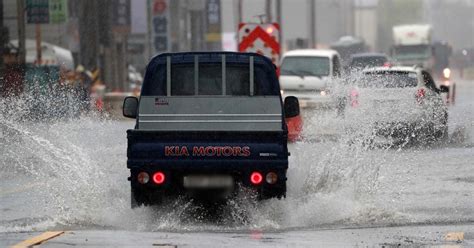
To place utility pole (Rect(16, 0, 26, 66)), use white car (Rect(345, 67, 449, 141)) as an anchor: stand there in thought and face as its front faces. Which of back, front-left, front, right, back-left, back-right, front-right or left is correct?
front-left

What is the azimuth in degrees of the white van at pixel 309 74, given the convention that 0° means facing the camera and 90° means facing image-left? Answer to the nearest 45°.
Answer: approximately 0°

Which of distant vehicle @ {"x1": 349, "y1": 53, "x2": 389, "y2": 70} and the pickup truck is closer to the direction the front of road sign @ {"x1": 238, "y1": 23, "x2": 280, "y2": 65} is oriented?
the pickup truck

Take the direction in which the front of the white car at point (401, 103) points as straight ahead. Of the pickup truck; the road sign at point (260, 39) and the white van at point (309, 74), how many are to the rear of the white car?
1

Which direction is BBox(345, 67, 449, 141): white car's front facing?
away from the camera

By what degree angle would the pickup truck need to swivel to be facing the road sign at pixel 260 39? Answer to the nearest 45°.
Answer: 0° — it already faces it

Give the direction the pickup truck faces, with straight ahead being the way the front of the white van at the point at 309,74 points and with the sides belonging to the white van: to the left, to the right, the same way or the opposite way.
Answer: the opposite way

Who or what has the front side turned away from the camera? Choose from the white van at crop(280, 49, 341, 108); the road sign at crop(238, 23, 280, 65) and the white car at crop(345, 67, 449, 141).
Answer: the white car

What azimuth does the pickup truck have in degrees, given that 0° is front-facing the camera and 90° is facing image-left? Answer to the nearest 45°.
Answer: approximately 180°

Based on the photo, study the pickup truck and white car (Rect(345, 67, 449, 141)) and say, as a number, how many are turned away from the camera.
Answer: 2

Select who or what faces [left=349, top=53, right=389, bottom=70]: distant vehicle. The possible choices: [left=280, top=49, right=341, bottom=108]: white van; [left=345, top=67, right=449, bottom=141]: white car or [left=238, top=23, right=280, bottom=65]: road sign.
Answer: the white car

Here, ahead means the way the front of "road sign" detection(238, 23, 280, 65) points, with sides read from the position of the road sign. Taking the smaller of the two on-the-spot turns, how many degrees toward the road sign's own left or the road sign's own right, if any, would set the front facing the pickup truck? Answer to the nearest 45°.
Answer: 0° — it already faces it

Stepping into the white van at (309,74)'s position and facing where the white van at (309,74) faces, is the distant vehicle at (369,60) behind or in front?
behind
